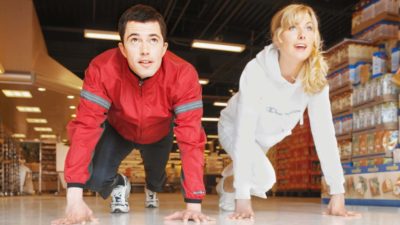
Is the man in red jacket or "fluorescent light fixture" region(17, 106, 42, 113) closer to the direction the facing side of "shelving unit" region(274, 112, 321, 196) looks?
the man in red jacket

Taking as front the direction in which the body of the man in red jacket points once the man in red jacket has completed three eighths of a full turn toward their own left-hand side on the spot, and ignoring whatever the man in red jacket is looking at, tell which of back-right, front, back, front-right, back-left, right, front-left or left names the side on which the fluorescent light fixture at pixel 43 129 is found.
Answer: front-left

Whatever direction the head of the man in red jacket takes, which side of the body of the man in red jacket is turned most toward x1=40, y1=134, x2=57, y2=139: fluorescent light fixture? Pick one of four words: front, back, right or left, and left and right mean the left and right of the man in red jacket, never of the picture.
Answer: back

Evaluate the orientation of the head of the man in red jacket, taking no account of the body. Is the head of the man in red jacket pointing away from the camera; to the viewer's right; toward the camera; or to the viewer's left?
toward the camera

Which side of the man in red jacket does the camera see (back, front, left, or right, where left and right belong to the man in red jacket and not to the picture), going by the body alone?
front

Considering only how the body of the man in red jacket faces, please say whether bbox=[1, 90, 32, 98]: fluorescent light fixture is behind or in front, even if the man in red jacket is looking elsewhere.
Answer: behind

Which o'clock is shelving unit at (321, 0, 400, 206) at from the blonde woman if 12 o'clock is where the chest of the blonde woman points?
The shelving unit is roughly at 8 o'clock from the blonde woman.

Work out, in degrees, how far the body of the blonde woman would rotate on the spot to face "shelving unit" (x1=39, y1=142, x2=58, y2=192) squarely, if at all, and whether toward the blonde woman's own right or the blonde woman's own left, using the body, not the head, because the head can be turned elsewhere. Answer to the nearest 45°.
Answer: approximately 180°
